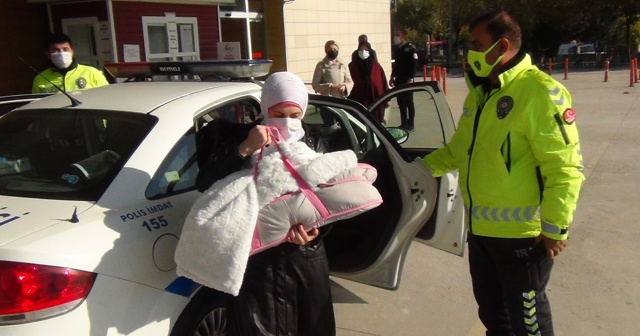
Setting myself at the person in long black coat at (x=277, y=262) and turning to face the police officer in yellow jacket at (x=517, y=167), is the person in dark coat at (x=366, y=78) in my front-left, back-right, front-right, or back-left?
front-left

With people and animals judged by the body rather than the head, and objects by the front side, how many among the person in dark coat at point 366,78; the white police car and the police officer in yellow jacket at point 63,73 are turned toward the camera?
2

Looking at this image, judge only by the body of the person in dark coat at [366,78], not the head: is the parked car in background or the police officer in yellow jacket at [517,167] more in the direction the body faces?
the police officer in yellow jacket

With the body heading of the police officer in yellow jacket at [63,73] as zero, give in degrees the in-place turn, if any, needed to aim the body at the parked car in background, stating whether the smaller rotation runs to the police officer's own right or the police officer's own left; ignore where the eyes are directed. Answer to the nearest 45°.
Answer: approximately 135° to the police officer's own left

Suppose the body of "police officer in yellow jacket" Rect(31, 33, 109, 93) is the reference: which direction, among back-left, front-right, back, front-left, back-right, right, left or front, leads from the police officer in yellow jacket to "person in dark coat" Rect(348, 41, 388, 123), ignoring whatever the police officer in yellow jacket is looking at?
back-left

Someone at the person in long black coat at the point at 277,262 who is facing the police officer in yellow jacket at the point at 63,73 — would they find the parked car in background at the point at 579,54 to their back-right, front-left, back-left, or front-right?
front-right

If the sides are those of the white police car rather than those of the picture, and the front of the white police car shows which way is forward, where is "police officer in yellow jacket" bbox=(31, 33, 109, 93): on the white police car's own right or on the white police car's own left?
on the white police car's own left

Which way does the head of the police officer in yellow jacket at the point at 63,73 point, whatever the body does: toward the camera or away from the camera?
toward the camera

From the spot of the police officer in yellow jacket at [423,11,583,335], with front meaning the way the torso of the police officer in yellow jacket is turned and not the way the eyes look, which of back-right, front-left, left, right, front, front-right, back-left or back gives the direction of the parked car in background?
back-right

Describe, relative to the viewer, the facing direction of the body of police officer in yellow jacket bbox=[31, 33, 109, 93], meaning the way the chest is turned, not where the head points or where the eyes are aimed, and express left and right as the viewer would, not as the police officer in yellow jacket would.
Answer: facing the viewer

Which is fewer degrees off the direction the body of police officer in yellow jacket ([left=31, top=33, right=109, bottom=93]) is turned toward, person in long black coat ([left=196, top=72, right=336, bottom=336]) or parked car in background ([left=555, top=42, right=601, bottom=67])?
the person in long black coat

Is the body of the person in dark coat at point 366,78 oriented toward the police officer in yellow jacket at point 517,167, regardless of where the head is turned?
yes

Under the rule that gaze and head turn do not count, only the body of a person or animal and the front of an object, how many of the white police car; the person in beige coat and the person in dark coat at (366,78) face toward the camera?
2

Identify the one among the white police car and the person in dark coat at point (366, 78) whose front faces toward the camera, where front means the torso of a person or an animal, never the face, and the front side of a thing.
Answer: the person in dark coat

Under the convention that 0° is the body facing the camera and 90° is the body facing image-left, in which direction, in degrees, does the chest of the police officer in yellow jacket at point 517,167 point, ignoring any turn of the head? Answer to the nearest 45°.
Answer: approximately 45°

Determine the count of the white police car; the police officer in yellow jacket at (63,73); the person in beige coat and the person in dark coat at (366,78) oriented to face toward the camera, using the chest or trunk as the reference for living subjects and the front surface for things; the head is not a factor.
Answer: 3
